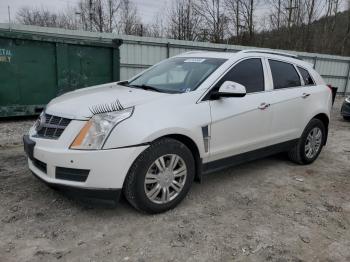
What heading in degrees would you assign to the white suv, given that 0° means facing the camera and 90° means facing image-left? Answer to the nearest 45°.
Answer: approximately 45°

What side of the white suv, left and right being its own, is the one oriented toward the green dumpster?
right
